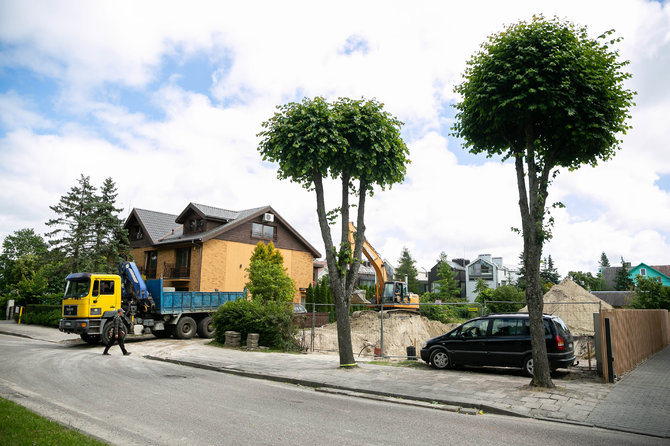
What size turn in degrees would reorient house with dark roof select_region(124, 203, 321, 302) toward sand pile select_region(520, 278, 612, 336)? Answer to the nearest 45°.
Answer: approximately 90° to its left

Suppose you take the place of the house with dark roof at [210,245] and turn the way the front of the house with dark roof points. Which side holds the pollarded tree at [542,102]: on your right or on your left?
on your left

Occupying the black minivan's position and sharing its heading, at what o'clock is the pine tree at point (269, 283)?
The pine tree is roughly at 12 o'clock from the black minivan.

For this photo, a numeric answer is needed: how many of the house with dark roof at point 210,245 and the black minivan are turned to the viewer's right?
0

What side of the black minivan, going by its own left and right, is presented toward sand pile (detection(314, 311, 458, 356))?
front

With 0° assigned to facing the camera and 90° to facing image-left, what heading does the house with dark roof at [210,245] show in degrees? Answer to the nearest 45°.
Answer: approximately 45°

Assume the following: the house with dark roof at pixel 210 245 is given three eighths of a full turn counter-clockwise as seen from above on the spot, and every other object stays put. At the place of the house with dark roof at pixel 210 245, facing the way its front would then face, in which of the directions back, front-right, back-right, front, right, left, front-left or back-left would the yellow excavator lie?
front-right

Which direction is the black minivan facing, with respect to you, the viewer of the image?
facing away from the viewer and to the left of the viewer

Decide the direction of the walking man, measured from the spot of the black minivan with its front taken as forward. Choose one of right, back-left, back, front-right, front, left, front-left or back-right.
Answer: front-left

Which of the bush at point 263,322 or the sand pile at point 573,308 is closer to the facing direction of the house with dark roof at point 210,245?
the bush
